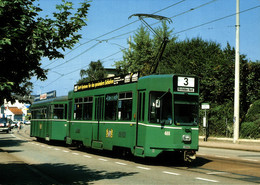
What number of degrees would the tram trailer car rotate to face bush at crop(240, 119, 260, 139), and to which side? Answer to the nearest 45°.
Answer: approximately 45° to its left

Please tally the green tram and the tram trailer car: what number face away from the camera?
0

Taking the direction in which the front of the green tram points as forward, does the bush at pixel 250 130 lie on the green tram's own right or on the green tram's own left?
on the green tram's own left

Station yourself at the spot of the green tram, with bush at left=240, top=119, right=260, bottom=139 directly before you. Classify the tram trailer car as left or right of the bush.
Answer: left

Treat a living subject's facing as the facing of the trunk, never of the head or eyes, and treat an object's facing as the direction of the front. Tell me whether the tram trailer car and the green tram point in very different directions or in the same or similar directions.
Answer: same or similar directions

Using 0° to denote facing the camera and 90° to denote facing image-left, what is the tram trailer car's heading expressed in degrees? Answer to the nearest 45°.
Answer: approximately 315°

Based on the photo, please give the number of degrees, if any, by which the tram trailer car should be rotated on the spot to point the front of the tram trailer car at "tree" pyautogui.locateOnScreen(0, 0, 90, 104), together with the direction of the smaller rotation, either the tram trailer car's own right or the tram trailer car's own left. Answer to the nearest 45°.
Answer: approximately 45° to the tram trailer car's own right

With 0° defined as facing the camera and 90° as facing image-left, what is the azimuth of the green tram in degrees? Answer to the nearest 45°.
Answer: approximately 315°
